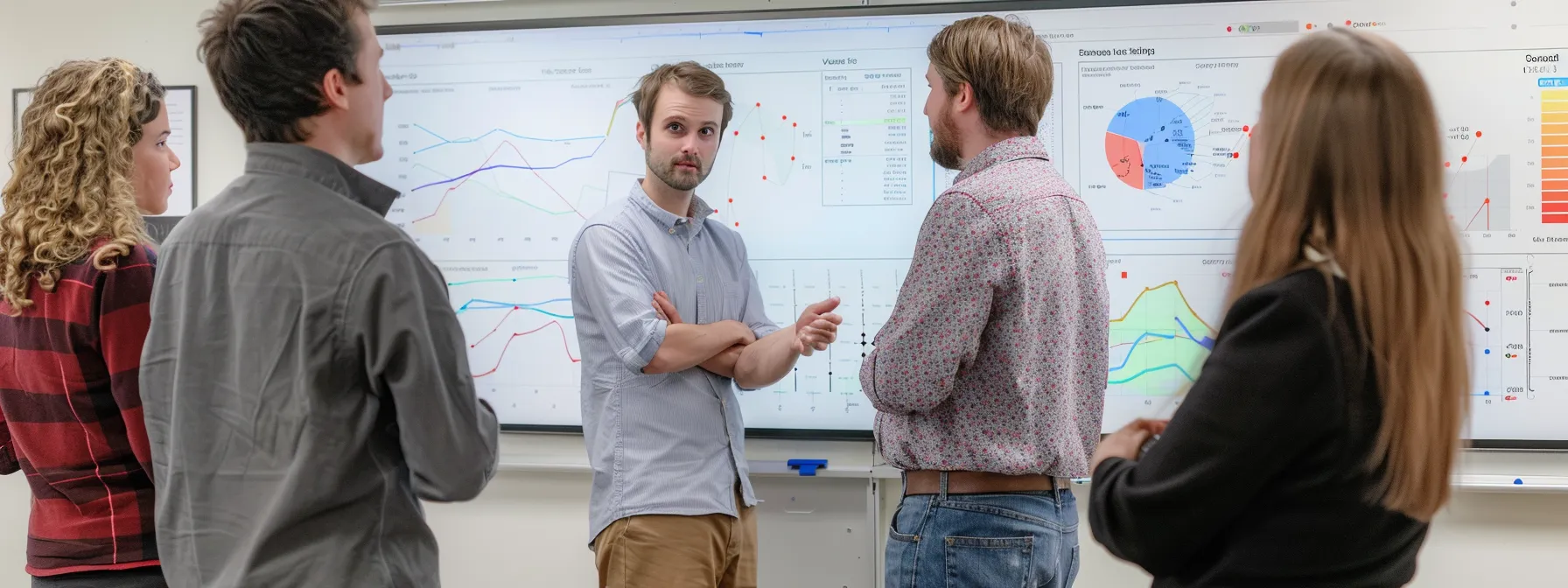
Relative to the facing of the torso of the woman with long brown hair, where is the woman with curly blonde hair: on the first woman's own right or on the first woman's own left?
on the first woman's own left

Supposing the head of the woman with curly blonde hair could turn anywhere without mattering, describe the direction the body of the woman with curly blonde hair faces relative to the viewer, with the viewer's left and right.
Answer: facing away from the viewer and to the right of the viewer

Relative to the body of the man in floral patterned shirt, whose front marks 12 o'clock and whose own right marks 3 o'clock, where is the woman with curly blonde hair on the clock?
The woman with curly blonde hair is roughly at 10 o'clock from the man in floral patterned shirt.

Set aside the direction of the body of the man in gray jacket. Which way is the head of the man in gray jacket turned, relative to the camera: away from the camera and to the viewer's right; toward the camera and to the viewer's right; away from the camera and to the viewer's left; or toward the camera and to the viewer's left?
away from the camera and to the viewer's right

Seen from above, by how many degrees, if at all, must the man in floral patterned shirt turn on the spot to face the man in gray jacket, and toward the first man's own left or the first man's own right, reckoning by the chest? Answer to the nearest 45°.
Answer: approximately 90° to the first man's own left

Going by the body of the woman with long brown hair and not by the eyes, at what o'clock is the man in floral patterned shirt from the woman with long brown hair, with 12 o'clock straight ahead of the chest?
The man in floral patterned shirt is roughly at 12 o'clock from the woman with long brown hair.

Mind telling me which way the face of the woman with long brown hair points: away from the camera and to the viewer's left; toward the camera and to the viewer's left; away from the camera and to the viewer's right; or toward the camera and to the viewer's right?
away from the camera and to the viewer's left

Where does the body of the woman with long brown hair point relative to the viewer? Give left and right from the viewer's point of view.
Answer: facing away from the viewer and to the left of the viewer

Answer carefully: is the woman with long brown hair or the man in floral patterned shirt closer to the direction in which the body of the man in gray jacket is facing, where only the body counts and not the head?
the man in floral patterned shirt

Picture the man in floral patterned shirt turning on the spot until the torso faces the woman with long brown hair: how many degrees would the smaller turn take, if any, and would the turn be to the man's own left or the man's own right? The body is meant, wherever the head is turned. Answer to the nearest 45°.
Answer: approximately 180°
